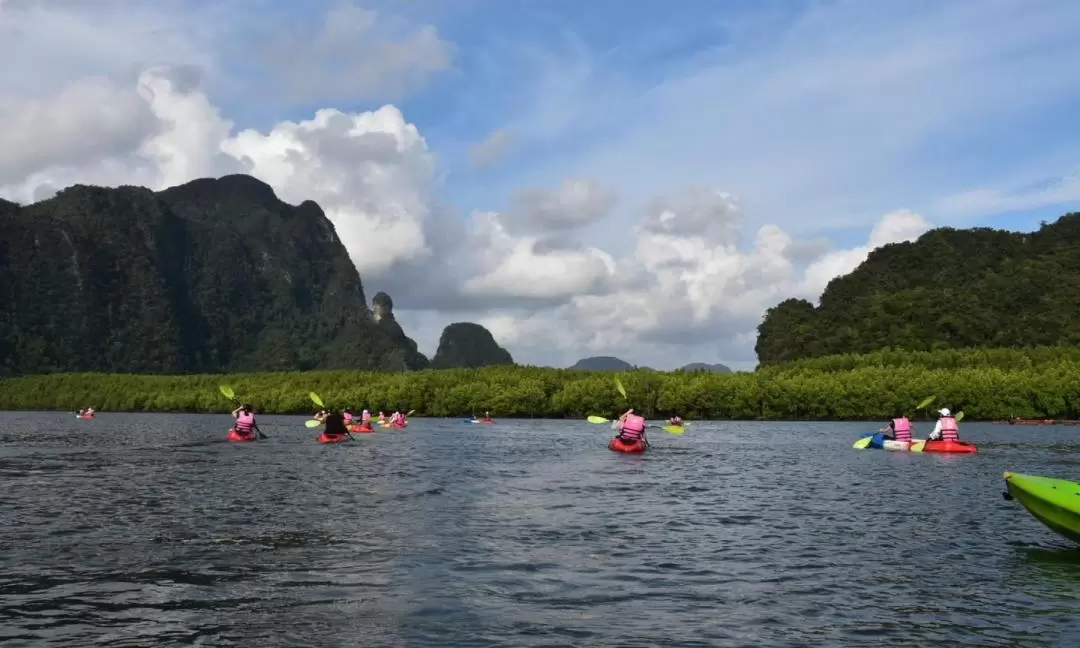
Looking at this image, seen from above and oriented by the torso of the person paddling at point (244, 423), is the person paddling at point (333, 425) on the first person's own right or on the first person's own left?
on the first person's own right

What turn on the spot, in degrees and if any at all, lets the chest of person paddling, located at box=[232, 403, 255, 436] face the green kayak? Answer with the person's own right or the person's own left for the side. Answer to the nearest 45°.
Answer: approximately 180°

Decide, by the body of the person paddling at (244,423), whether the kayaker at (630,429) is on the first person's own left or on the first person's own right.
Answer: on the first person's own right

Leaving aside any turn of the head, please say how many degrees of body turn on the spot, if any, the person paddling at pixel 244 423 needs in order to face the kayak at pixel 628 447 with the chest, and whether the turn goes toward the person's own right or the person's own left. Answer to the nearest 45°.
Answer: approximately 135° to the person's own right

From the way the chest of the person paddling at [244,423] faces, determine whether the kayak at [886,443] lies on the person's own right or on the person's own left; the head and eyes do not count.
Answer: on the person's own right

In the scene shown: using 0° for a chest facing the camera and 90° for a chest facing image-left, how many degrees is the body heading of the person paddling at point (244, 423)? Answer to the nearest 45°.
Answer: approximately 180°

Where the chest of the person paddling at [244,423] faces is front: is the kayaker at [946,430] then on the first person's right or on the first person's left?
on the first person's right

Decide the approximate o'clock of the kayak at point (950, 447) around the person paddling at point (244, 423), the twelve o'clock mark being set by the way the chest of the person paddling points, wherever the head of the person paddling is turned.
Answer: The kayak is roughly at 4 o'clock from the person paddling.
